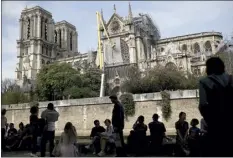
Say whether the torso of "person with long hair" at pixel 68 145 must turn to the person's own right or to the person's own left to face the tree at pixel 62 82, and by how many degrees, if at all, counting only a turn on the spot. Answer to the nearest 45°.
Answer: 0° — they already face it

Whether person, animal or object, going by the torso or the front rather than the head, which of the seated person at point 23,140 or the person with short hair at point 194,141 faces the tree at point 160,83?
the person with short hair

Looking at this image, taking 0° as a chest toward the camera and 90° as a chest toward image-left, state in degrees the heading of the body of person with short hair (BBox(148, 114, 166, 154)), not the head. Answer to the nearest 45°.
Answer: approximately 180°

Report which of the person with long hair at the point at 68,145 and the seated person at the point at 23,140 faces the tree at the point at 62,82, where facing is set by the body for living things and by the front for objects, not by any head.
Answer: the person with long hair

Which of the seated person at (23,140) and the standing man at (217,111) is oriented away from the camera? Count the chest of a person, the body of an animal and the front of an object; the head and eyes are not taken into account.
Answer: the standing man

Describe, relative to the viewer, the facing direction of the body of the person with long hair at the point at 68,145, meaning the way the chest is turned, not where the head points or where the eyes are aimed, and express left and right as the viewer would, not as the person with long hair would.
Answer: facing away from the viewer

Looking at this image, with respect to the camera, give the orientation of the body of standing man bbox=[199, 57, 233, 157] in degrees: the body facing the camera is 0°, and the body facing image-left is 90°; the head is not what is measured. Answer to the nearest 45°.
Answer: approximately 180°

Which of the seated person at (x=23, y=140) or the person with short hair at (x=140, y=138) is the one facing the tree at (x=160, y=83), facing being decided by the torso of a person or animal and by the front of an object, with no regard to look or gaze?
the person with short hair

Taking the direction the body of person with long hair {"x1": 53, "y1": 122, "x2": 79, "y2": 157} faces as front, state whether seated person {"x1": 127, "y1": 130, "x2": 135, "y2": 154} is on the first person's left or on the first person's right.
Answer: on the first person's right

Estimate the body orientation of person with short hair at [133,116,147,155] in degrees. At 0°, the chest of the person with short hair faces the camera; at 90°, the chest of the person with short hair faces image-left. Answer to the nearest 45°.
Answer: approximately 180°

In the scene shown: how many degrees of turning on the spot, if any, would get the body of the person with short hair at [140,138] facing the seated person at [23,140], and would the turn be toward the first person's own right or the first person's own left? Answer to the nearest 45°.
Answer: approximately 90° to the first person's own left

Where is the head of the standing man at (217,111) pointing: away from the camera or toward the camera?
away from the camera

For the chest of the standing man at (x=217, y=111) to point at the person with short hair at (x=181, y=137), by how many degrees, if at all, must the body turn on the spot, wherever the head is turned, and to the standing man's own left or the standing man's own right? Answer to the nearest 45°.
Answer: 0° — they already face them
